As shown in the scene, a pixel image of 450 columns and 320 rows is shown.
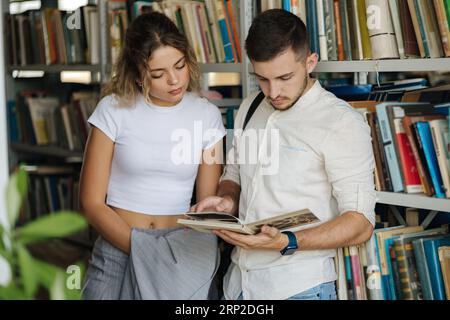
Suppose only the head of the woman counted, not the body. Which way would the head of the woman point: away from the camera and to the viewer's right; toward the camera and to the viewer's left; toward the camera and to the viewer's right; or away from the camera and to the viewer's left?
toward the camera and to the viewer's right

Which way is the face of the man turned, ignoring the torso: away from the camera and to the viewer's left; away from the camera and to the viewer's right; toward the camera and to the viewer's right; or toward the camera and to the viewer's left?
toward the camera and to the viewer's left

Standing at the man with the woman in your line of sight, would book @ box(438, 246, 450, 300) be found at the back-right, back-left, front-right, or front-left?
back-right

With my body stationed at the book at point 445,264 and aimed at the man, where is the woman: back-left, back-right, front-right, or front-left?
front-right

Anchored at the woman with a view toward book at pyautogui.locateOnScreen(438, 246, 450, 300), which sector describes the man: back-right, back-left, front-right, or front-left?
front-right

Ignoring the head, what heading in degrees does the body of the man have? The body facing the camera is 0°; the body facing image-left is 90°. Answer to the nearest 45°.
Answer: approximately 45°
